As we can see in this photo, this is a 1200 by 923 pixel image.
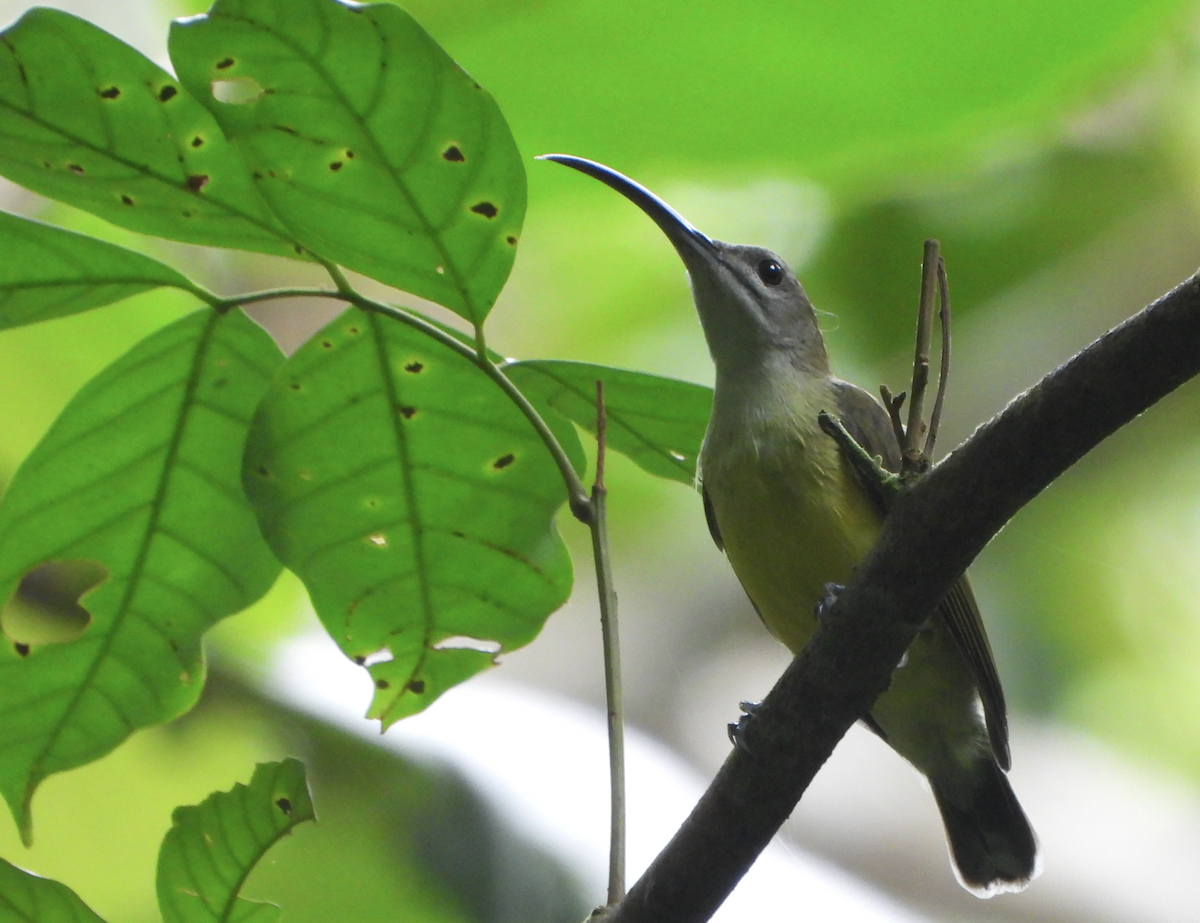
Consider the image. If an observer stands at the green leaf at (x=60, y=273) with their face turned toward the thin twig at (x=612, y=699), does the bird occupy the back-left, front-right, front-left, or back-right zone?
front-left

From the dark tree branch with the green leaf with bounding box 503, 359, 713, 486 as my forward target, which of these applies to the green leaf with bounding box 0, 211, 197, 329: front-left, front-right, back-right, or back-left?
front-left

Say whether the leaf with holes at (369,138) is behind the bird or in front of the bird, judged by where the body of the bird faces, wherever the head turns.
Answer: in front

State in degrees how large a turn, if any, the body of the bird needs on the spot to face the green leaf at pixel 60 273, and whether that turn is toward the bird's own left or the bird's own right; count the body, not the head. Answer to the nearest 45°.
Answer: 0° — it already faces it
